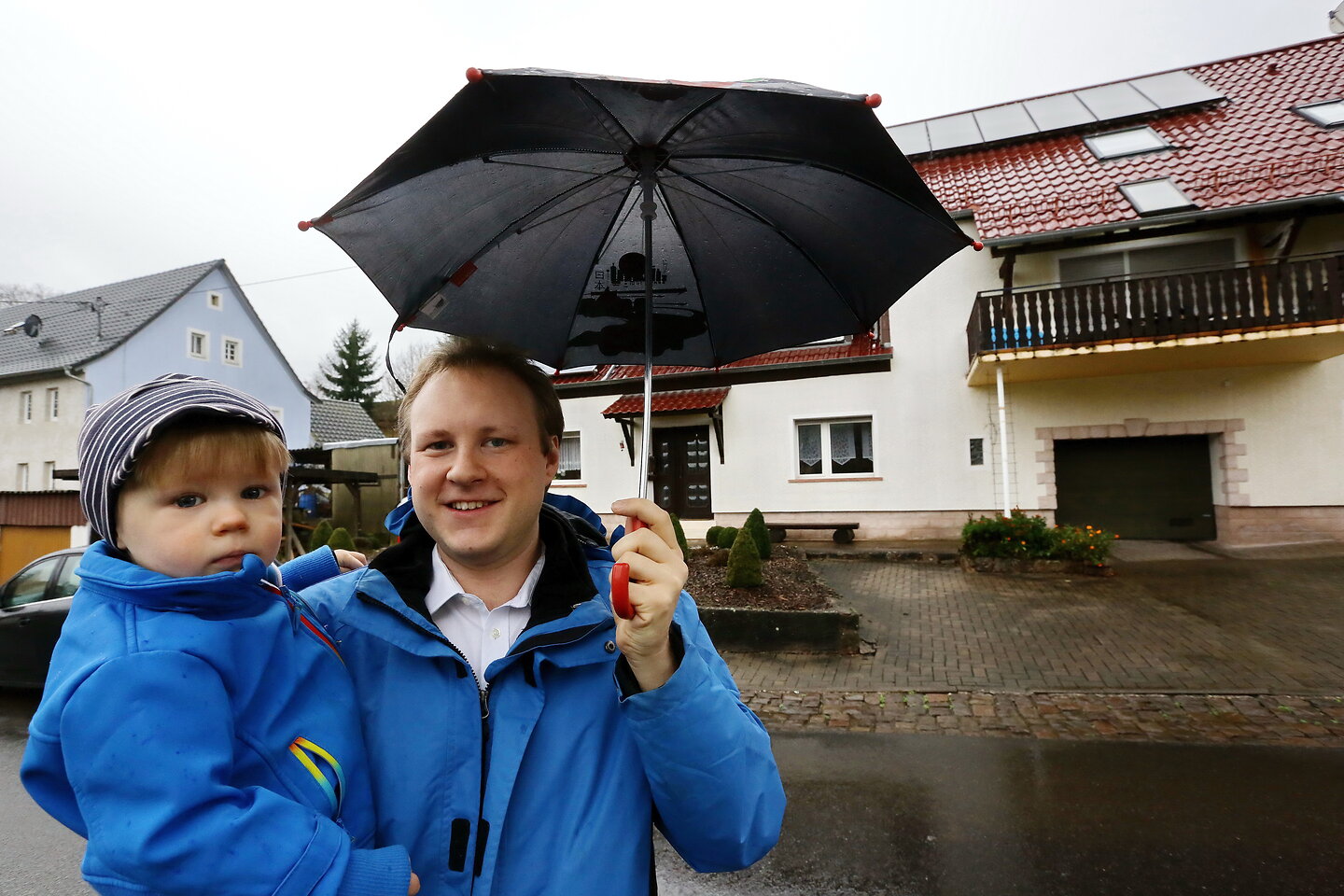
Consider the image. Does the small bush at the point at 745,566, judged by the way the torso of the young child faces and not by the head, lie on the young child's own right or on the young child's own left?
on the young child's own left

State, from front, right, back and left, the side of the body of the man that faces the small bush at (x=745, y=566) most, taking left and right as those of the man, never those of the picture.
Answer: back

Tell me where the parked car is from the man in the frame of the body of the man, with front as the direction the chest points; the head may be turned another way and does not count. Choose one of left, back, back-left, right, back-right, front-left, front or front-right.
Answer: back-right

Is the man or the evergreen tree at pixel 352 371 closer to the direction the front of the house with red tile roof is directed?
the man

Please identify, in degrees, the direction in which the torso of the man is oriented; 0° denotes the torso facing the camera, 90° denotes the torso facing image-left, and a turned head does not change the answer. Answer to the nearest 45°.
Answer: approximately 0°

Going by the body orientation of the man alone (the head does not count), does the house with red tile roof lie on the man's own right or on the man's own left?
on the man's own left

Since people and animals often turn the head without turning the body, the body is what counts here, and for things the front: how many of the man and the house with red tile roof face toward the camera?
2

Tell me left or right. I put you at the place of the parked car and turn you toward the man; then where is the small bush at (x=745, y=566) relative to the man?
left

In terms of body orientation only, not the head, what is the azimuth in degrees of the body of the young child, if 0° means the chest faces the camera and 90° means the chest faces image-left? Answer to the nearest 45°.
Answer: approximately 315°

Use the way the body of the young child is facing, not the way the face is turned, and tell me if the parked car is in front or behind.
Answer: behind

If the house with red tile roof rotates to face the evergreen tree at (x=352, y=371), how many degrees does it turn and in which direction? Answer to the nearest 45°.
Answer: approximately 135° to its right

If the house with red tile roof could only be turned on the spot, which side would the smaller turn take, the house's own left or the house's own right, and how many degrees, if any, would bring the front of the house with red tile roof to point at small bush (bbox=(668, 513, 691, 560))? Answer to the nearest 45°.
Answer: approximately 45° to the house's own right

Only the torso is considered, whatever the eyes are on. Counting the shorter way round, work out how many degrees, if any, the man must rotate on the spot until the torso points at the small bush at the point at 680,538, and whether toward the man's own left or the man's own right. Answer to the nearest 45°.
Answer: approximately 180°
